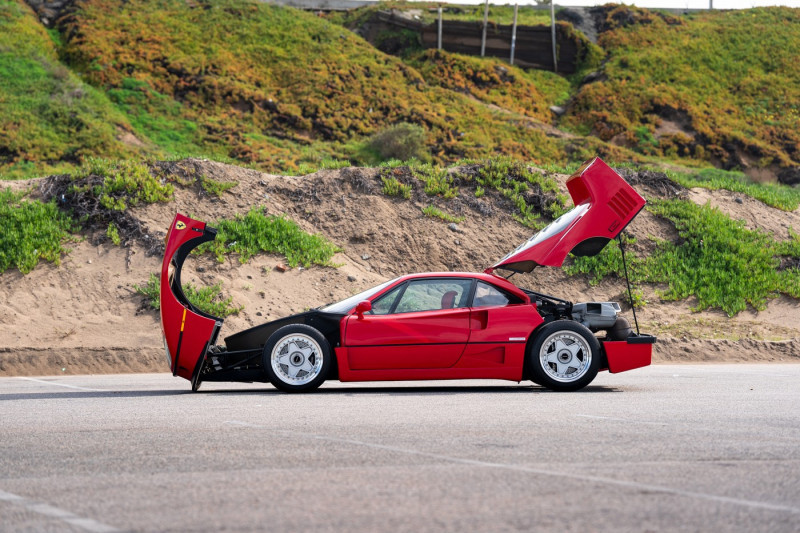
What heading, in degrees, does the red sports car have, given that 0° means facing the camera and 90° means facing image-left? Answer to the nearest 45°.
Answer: approximately 90°

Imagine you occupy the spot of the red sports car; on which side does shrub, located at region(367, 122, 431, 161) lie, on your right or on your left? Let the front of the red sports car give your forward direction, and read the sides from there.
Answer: on your right
